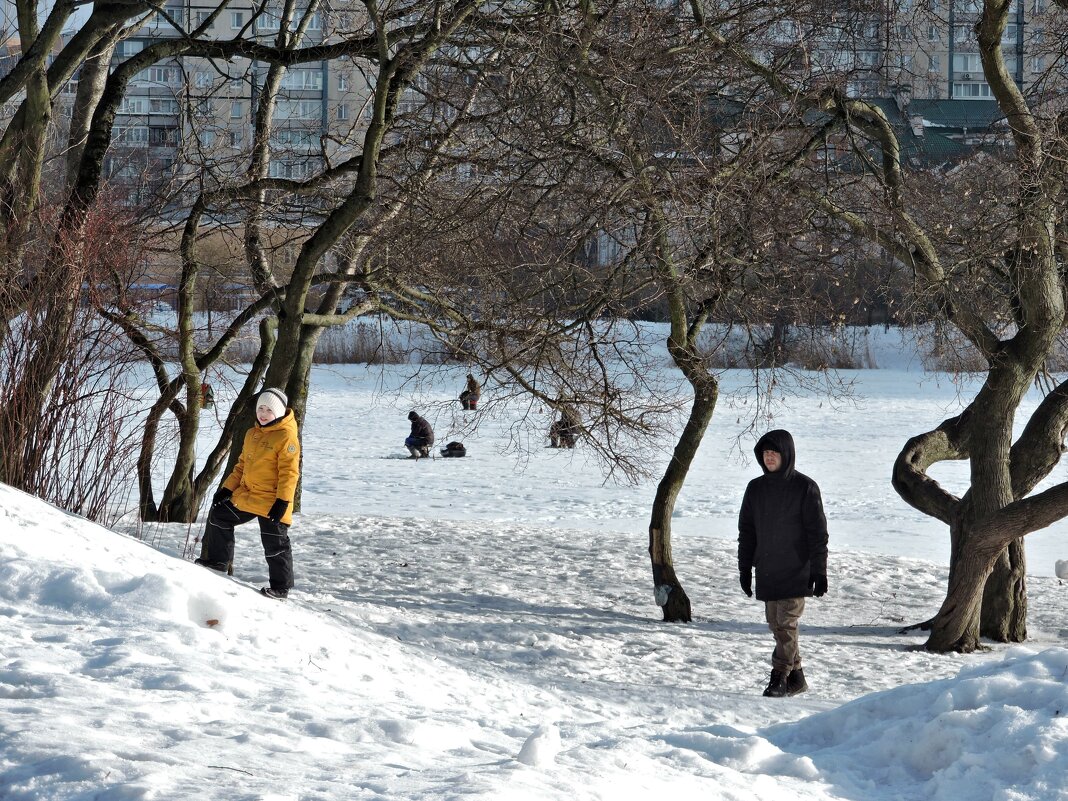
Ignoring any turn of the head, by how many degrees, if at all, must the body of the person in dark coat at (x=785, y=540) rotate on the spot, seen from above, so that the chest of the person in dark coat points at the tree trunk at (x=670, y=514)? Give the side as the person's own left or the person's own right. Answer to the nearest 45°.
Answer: approximately 135° to the person's own right

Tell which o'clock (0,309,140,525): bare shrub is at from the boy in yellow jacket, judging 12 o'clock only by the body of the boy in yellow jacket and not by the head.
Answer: The bare shrub is roughly at 3 o'clock from the boy in yellow jacket.

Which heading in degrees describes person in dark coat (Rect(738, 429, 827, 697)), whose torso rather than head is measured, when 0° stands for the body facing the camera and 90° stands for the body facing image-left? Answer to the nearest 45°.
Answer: approximately 45°

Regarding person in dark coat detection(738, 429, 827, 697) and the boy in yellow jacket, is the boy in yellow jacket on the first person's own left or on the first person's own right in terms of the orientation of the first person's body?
on the first person's own right
